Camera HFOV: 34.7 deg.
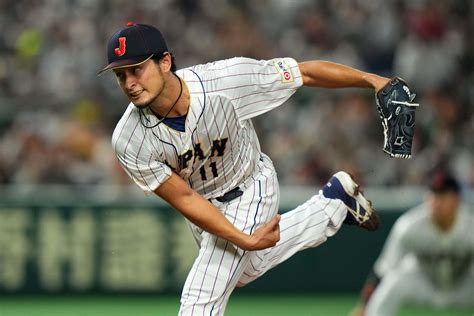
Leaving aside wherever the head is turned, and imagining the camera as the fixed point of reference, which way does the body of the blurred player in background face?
toward the camera

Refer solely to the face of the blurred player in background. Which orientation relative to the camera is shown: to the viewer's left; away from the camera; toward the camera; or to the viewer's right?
toward the camera
